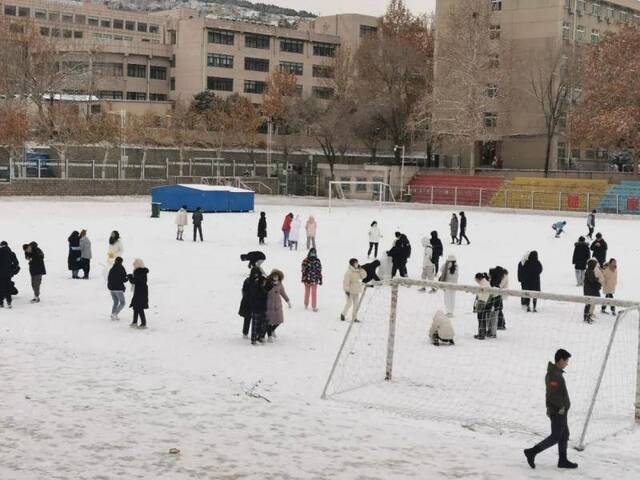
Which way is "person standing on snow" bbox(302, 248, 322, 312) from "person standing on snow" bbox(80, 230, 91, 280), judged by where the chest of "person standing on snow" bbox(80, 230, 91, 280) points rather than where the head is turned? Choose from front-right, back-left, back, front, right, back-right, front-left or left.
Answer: back-left

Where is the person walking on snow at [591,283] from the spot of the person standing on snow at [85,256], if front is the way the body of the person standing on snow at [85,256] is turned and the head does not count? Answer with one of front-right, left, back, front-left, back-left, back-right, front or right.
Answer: back-left

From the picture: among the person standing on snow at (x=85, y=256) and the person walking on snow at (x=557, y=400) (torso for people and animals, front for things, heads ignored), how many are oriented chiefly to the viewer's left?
1

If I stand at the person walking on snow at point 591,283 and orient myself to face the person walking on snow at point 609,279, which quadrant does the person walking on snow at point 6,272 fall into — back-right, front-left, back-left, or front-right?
back-left
